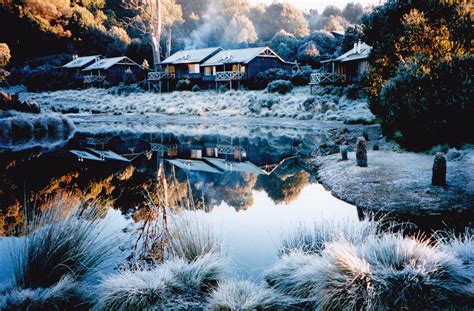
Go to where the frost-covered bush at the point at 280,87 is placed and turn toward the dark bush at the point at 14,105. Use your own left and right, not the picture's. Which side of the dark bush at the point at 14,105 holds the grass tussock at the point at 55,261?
left

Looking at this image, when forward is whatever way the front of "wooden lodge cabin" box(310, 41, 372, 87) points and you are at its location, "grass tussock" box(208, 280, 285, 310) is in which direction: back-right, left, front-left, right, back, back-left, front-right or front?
front-left

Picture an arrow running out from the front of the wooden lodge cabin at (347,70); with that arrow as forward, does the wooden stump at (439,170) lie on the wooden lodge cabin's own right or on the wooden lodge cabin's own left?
on the wooden lodge cabin's own left

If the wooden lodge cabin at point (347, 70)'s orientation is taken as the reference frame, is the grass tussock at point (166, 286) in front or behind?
in front

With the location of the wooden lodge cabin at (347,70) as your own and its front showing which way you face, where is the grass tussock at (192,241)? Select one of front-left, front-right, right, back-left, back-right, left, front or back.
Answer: front-left

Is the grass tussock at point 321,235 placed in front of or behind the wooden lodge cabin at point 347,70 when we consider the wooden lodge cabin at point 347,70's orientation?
in front

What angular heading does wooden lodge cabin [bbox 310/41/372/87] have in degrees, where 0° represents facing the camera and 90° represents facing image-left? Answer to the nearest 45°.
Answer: approximately 45°

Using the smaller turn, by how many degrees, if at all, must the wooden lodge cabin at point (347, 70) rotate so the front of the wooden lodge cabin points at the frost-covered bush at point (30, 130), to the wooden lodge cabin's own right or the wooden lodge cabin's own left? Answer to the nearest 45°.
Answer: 0° — it already faces it

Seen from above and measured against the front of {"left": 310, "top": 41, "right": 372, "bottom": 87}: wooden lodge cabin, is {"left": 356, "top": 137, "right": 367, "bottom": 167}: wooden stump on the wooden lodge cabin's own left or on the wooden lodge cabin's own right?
on the wooden lodge cabin's own left

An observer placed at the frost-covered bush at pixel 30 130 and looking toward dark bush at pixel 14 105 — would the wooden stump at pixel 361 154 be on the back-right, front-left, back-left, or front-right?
back-right
